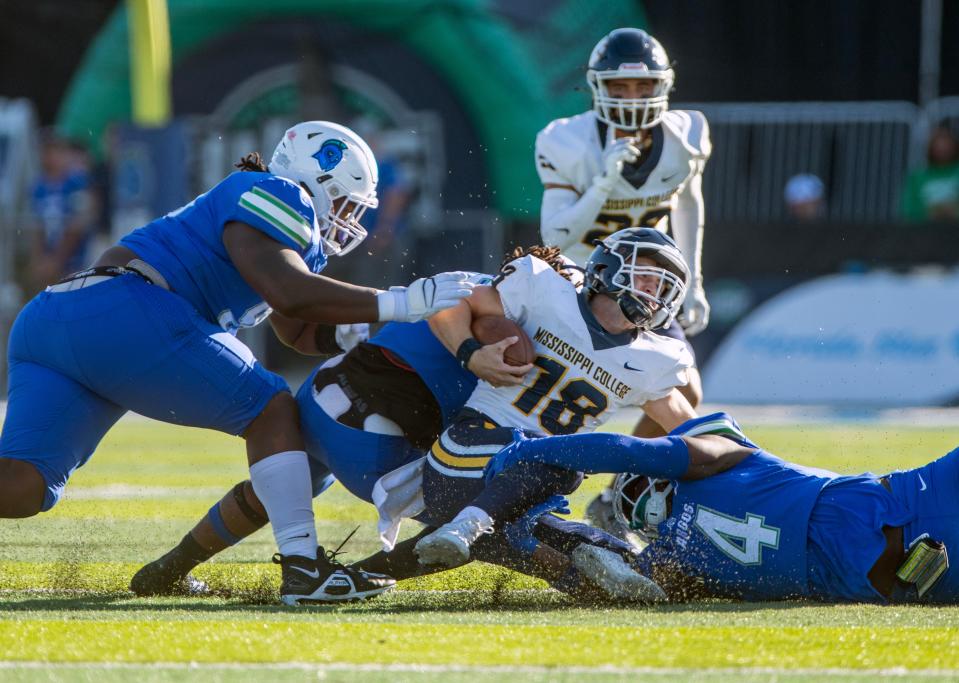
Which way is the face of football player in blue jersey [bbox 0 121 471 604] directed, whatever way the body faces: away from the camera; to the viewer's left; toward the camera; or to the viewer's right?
to the viewer's right

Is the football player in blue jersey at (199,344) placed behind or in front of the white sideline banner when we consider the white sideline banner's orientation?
in front

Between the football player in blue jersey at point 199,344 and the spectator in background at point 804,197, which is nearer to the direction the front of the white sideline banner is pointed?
the football player in blue jersey

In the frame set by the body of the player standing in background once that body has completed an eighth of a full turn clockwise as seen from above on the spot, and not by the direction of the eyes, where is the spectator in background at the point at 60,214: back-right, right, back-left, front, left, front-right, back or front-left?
right

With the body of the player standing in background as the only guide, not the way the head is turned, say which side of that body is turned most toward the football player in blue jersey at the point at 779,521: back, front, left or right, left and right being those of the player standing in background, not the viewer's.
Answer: front

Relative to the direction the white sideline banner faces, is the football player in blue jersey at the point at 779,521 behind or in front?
in front

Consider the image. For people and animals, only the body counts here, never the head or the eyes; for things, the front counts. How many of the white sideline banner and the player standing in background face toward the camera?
2

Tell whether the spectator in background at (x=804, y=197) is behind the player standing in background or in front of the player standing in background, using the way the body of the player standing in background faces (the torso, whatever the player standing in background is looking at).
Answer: behind

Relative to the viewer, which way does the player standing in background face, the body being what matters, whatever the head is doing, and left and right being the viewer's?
facing the viewer

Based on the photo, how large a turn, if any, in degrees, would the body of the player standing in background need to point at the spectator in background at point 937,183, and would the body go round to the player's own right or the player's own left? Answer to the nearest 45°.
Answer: approximately 180°

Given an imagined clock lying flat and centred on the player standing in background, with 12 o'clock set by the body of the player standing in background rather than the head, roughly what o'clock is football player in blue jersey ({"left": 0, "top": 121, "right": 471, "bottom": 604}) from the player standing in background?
The football player in blue jersey is roughly at 1 o'clock from the player standing in background.

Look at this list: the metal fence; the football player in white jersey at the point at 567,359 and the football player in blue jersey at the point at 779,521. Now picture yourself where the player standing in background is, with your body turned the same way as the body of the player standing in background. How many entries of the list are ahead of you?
2

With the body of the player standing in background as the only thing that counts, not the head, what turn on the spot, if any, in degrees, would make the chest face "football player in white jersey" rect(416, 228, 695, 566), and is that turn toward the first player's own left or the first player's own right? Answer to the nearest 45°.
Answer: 0° — they already face them

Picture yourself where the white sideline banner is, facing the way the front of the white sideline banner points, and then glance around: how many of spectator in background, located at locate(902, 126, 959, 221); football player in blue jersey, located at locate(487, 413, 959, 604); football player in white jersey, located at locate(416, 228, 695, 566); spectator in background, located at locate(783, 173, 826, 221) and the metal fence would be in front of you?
2

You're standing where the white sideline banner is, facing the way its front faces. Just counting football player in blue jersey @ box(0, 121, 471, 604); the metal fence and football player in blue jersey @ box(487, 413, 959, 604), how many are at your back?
1
